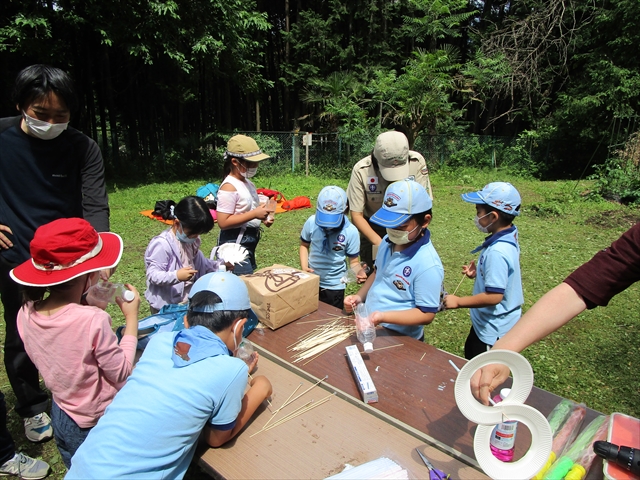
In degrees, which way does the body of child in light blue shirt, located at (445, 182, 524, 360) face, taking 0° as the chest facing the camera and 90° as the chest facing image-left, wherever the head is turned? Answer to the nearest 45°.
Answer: approximately 90°

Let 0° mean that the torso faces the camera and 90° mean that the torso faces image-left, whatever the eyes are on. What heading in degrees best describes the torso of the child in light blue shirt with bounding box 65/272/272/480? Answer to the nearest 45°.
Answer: approximately 225°

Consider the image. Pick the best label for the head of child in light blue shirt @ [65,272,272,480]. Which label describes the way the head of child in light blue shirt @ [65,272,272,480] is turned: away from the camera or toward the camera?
away from the camera

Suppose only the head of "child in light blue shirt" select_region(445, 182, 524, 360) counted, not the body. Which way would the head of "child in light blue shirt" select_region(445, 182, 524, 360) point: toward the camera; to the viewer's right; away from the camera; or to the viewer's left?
to the viewer's left

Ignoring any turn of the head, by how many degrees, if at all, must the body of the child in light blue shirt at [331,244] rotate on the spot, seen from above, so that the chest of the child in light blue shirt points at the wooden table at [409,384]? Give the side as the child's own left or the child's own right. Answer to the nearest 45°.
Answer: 0° — they already face it

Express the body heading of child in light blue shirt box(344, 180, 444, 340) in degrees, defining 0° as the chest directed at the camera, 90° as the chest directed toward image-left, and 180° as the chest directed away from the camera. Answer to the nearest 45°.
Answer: approximately 45°

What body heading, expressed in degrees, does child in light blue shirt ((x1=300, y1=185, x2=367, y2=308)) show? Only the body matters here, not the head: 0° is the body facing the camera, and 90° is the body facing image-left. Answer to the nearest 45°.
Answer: approximately 0°

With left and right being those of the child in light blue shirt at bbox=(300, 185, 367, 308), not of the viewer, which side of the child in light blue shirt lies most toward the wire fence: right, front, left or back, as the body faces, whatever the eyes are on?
back
